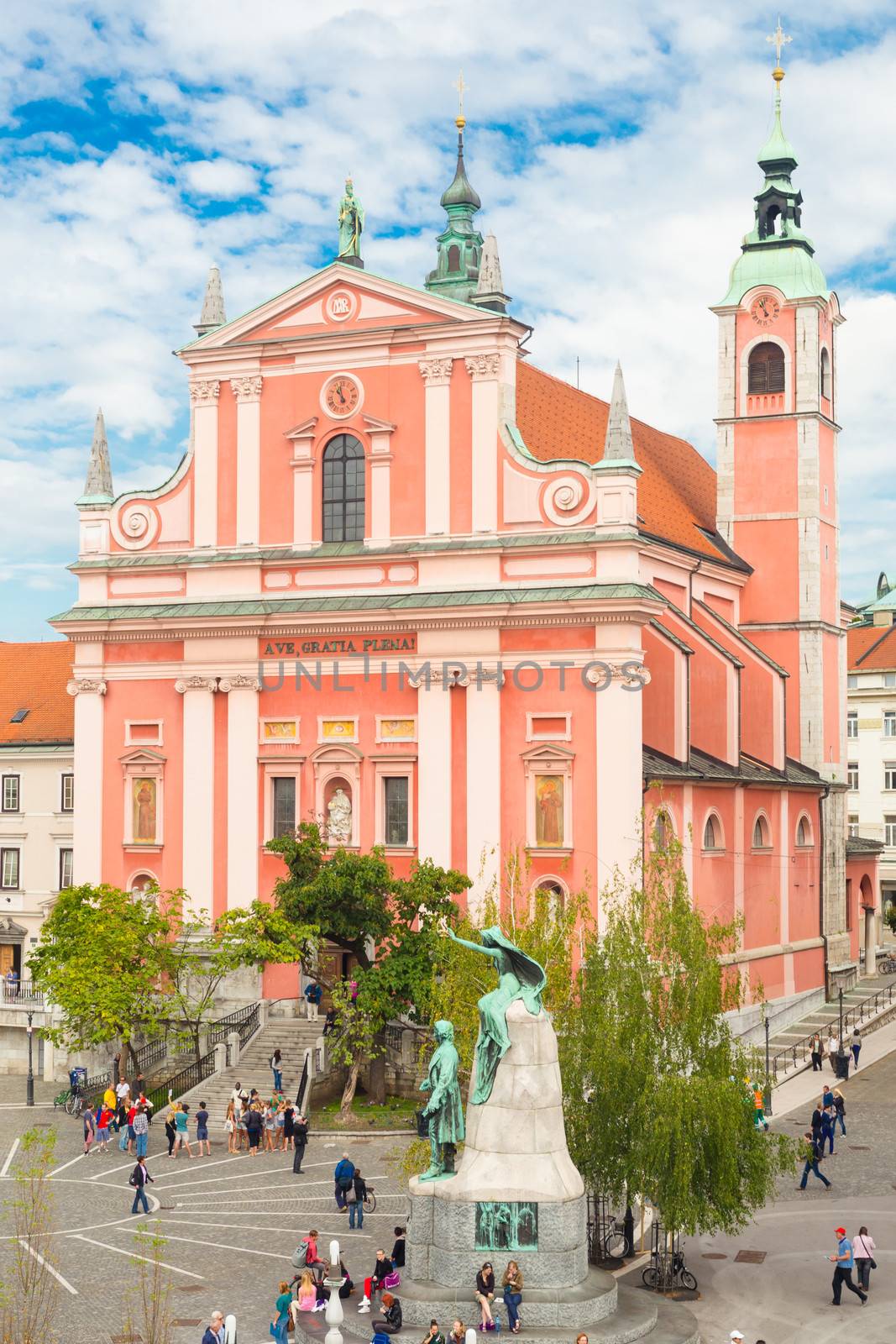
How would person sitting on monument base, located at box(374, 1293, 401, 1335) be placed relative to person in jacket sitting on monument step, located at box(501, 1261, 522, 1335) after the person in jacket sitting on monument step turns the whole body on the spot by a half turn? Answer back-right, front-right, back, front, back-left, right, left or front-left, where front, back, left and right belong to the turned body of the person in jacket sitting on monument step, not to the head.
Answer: left

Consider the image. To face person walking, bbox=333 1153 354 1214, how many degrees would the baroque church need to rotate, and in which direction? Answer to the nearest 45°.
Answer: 0° — it already faces them

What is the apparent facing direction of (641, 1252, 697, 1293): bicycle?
to the viewer's right

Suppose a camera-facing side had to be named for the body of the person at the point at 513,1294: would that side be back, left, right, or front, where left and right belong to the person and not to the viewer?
front

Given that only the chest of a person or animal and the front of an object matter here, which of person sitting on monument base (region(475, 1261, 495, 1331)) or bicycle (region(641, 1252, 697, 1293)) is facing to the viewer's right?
the bicycle

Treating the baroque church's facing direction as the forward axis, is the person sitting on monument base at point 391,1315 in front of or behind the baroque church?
in front

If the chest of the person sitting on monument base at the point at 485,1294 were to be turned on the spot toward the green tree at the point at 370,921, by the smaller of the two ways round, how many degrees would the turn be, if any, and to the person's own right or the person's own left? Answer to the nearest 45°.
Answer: approximately 180°

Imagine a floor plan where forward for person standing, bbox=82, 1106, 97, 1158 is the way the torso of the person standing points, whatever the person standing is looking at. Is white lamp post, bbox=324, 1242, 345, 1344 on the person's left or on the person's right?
on the person's right
